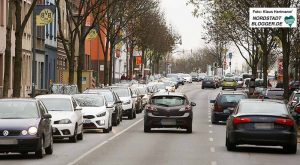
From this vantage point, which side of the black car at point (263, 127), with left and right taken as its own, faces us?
back

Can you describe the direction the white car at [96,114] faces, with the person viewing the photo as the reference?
facing the viewer

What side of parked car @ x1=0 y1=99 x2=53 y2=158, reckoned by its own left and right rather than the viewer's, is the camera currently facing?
front

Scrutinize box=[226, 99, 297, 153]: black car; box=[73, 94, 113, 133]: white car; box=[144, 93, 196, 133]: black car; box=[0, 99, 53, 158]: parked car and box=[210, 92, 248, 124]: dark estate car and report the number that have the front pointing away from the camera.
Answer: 3

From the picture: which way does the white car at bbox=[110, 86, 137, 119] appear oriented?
toward the camera

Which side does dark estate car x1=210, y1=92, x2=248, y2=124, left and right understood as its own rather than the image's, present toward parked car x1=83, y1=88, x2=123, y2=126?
left

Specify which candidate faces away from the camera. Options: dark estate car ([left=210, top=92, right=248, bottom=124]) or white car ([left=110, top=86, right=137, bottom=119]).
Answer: the dark estate car

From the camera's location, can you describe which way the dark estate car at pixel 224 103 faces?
facing away from the viewer

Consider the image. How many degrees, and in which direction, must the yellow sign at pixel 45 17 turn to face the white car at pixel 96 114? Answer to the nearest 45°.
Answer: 0° — it already faces it

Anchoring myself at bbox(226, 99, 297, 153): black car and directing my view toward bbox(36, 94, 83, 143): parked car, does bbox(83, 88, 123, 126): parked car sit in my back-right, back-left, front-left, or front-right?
front-right
